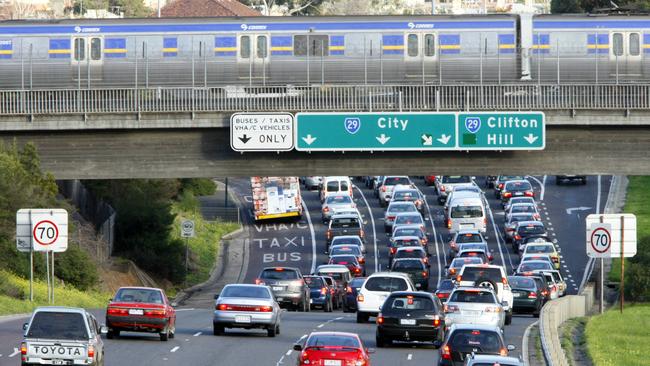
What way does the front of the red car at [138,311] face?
away from the camera

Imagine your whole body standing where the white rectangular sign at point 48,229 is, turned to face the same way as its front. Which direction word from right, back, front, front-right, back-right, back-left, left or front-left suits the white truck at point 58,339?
front

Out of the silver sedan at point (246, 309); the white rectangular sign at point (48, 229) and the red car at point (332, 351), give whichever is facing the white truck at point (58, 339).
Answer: the white rectangular sign

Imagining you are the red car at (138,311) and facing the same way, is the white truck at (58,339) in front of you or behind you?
behind

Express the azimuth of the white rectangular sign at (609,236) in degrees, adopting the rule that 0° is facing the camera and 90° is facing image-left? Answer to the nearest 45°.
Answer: approximately 0°

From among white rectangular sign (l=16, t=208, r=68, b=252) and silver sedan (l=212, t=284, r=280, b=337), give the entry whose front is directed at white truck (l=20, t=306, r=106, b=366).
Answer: the white rectangular sign

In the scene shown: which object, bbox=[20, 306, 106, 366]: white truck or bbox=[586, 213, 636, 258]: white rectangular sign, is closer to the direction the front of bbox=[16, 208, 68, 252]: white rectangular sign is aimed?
the white truck

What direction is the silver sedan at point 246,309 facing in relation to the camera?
away from the camera

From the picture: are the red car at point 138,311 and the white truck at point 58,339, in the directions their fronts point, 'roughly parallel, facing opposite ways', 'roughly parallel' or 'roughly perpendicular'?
roughly parallel

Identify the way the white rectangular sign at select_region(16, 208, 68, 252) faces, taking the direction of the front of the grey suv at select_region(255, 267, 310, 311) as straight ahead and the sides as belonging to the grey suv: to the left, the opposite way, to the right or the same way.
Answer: the opposite way

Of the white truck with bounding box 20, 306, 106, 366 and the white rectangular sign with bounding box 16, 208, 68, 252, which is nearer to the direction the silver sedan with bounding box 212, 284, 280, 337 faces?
the white rectangular sign

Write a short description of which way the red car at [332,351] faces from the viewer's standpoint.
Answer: facing away from the viewer

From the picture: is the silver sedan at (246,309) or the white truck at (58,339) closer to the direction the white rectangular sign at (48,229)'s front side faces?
the white truck

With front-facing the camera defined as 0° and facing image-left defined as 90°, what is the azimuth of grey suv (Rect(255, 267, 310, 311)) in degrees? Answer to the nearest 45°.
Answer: approximately 180°

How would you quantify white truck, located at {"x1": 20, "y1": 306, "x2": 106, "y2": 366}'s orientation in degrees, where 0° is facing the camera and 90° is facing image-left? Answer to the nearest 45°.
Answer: approximately 180°

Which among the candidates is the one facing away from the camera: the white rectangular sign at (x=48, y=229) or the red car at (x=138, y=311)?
the red car

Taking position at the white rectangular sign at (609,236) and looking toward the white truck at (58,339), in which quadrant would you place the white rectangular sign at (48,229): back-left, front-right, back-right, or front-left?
front-right

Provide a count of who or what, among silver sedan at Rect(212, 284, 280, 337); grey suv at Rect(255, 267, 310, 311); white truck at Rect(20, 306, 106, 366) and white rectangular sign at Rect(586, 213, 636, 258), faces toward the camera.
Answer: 1
